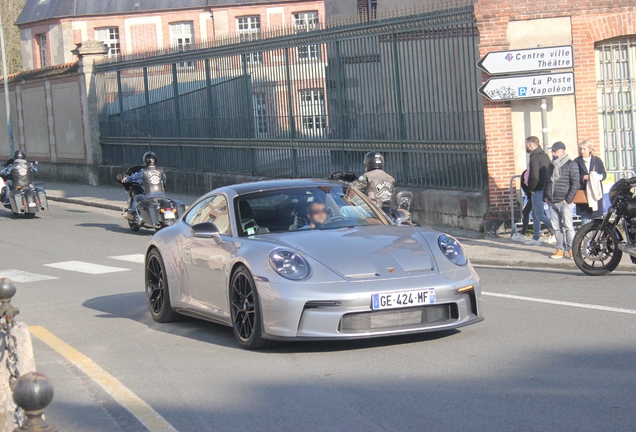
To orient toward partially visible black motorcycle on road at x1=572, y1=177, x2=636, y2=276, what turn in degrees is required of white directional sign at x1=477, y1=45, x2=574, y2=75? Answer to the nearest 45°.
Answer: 0° — it already faces it

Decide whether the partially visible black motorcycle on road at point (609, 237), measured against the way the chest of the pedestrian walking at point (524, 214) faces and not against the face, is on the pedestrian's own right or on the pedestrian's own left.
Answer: on the pedestrian's own left

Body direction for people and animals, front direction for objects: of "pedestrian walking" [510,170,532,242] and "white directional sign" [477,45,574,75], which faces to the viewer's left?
the pedestrian walking

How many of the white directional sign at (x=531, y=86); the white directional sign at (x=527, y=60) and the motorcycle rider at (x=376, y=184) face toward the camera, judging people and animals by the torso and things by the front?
2

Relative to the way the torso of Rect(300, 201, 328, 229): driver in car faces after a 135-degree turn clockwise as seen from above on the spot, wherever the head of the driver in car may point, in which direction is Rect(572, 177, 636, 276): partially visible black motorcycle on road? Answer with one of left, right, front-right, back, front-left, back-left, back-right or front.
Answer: back-right

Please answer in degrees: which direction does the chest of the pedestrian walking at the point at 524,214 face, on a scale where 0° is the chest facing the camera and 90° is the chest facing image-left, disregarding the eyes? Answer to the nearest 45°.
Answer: approximately 90°

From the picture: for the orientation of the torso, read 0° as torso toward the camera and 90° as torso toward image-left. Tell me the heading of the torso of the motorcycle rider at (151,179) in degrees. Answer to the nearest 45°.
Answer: approximately 135°

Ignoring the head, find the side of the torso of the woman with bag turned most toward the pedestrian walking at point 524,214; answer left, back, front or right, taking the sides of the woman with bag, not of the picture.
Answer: right

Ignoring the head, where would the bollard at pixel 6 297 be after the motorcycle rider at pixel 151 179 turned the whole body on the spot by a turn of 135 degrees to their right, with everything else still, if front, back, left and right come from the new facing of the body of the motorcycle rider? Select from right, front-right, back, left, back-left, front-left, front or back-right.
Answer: right

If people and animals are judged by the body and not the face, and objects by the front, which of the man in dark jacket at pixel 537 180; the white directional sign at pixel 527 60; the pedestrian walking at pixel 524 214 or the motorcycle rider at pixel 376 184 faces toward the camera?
the white directional sign

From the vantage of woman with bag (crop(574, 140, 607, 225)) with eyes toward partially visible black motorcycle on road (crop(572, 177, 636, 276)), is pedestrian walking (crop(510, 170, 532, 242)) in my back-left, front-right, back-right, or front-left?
back-right
